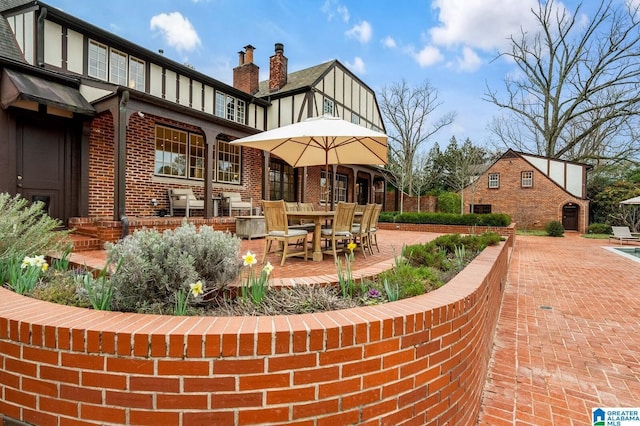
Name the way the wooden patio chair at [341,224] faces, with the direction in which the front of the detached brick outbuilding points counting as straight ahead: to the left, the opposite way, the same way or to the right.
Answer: to the right

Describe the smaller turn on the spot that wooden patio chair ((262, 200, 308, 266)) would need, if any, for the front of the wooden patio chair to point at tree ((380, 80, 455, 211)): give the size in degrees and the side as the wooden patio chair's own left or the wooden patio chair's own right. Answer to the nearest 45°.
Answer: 0° — it already faces it

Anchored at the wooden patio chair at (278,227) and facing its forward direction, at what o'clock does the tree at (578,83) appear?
The tree is roughly at 12 o'clock from the wooden patio chair.

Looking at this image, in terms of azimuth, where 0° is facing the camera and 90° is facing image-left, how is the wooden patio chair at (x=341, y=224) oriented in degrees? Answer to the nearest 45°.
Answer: approximately 135°

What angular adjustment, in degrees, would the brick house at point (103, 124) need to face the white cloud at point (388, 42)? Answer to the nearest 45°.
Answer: approximately 90° to its left

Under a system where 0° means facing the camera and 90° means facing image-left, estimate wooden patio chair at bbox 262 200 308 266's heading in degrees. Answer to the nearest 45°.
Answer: approximately 225°

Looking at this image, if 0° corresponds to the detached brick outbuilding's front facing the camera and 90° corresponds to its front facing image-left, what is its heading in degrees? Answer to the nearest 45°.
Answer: approximately 0°
